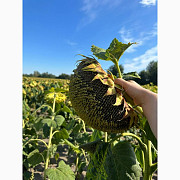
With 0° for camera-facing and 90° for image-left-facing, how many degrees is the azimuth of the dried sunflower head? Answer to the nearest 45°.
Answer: approximately 45°
